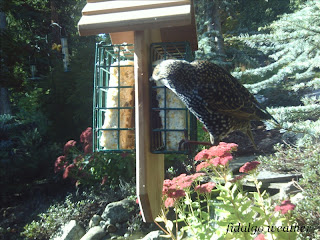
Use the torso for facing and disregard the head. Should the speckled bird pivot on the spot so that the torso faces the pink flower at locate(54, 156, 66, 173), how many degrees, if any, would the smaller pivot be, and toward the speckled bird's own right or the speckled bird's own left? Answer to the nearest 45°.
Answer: approximately 45° to the speckled bird's own right

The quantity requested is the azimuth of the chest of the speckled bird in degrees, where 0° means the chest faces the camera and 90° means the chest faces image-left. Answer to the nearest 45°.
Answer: approximately 90°

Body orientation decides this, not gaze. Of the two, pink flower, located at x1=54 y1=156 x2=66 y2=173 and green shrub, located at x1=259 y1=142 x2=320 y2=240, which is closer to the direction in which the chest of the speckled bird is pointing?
the pink flower
